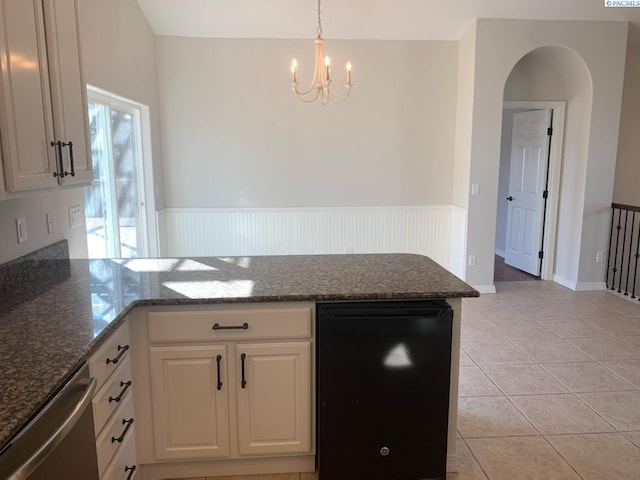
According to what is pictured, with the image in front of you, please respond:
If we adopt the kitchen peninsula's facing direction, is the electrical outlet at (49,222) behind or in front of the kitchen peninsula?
behind

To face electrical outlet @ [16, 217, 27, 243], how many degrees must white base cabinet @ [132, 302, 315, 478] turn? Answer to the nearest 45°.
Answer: approximately 135° to its right

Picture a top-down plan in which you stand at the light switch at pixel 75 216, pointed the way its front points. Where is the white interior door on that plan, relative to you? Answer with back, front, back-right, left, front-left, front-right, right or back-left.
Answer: front-left

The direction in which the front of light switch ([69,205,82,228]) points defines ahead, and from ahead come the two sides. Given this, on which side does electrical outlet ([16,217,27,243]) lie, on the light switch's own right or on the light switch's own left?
on the light switch's own right

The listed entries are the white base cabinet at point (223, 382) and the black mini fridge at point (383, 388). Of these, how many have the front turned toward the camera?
2

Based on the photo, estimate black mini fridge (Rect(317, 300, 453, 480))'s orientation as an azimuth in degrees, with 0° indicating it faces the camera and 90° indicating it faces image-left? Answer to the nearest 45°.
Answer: approximately 0°

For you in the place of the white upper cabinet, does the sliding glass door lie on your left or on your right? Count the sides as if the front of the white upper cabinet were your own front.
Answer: on your left

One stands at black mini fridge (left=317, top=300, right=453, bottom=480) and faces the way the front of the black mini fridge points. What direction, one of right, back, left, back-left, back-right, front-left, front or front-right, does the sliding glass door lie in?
back-right

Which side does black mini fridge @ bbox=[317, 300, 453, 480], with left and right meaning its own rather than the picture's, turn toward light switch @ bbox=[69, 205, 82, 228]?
right

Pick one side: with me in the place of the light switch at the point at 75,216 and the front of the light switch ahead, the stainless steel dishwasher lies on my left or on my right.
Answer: on my right
